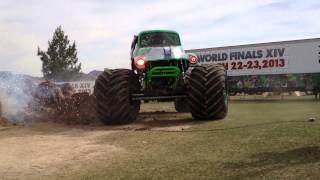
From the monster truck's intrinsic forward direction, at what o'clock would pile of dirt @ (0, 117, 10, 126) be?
The pile of dirt is roughly at 3 o'clock from the monster truck.

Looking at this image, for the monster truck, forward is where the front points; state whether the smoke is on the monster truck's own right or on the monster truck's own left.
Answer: on the monster truck's own right

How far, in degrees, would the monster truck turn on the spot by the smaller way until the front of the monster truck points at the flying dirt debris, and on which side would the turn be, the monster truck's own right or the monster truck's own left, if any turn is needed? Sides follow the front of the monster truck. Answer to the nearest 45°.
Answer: approximately 135° to the monster truck's own right

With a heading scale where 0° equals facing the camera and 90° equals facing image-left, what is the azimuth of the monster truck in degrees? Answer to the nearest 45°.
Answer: approximately 0°

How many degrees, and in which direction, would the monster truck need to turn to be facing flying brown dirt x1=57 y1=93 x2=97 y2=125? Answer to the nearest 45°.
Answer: approximately 135° to its right
